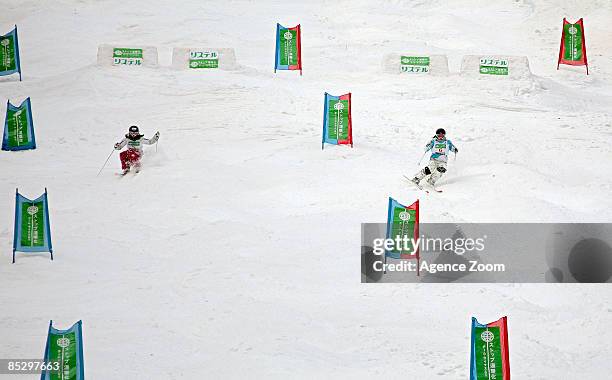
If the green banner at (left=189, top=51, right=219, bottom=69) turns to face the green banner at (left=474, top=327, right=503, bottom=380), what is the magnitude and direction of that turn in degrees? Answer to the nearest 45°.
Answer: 0° — it already faces it

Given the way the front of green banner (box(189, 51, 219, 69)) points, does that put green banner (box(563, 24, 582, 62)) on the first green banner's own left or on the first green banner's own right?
on the first green banner's own left

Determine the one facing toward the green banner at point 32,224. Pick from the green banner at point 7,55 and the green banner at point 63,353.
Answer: the green banner at point 7,55

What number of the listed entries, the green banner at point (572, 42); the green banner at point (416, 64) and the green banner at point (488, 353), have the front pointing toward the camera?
3

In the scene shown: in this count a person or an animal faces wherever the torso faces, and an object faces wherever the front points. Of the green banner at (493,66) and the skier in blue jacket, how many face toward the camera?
2

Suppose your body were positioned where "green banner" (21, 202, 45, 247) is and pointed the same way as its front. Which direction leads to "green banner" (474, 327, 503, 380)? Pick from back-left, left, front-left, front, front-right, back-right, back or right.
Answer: front-left

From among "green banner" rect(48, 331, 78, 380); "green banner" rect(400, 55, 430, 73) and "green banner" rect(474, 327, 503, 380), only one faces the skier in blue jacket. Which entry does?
"green banner" rect(400, 55, 430, 73)

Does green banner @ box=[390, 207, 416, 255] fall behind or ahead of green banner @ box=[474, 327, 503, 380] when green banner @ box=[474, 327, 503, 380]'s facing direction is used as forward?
behind

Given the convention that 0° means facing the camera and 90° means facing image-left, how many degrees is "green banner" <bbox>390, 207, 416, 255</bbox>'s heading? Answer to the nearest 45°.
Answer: approximately 0°
